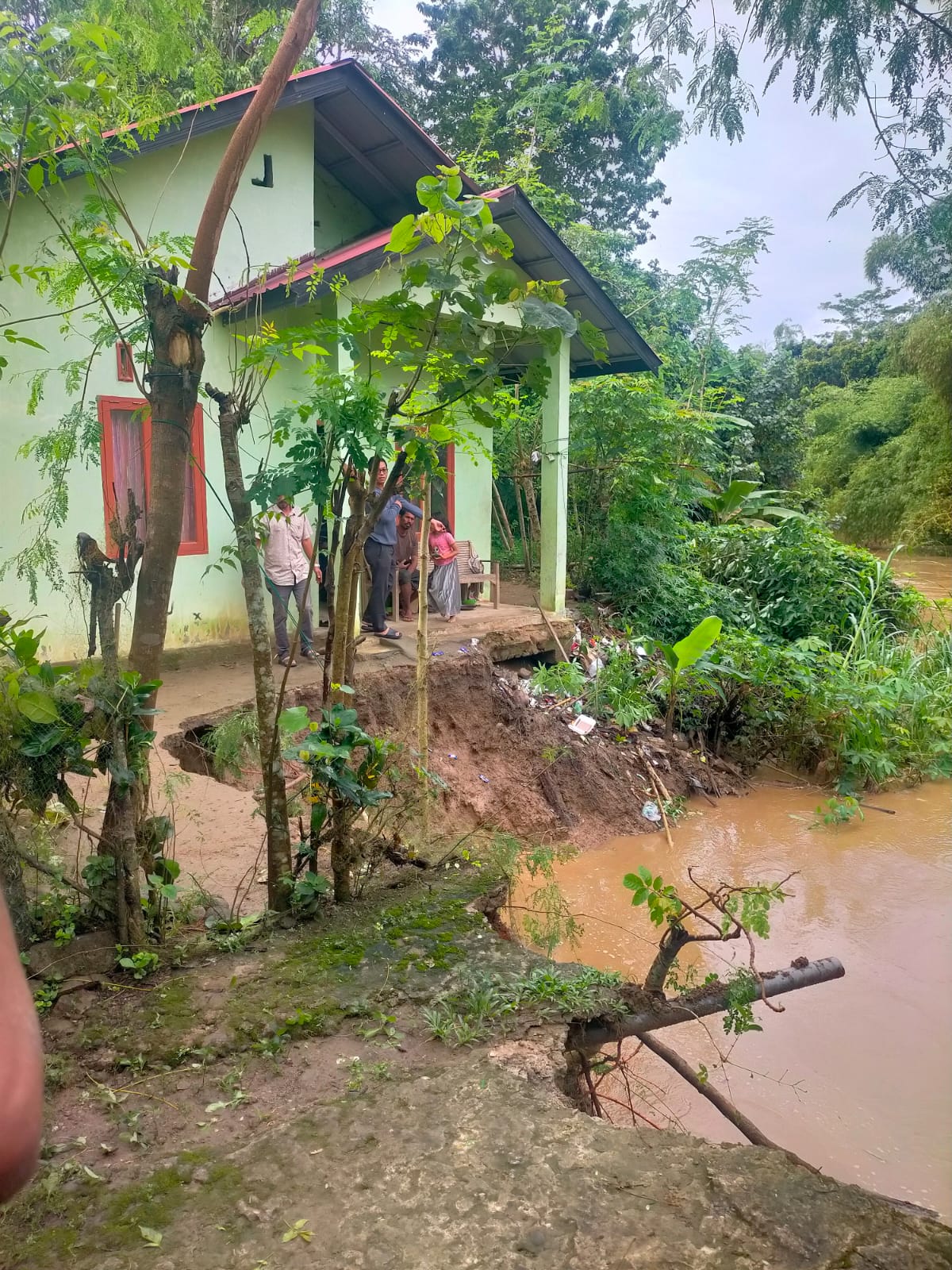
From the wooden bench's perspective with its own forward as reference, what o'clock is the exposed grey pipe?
The exposed grey pipe is roughly at 12 o'clock from the wooden bench.

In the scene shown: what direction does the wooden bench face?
toward the camera

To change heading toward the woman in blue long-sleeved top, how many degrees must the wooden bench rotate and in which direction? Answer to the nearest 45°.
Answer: approximately 45° to its right

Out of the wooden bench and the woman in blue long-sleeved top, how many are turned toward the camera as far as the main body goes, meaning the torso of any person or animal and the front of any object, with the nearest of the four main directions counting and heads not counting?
1

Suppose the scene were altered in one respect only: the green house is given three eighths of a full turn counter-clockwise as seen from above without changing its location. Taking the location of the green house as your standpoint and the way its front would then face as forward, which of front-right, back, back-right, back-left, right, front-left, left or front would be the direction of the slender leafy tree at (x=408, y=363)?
back

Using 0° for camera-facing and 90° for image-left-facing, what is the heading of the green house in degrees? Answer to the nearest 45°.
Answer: approximately 315°

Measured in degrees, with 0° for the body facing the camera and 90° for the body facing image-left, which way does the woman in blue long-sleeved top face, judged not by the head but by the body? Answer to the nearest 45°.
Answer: approximately 270°

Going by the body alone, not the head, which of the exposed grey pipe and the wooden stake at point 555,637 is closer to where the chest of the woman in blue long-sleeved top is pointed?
the wooden stake

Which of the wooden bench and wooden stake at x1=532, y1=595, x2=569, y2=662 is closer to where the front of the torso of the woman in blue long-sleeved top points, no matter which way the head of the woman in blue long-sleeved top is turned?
the wooden stake

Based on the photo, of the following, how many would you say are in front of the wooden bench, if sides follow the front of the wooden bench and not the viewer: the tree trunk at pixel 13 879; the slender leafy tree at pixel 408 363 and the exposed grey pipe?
3

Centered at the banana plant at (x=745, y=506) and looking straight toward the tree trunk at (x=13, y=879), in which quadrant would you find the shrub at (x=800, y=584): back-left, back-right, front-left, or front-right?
front-left

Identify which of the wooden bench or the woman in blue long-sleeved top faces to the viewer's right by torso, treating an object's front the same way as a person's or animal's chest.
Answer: the woman in blue long-sleeved top

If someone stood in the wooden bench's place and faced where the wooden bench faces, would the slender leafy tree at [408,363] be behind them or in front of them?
in front
